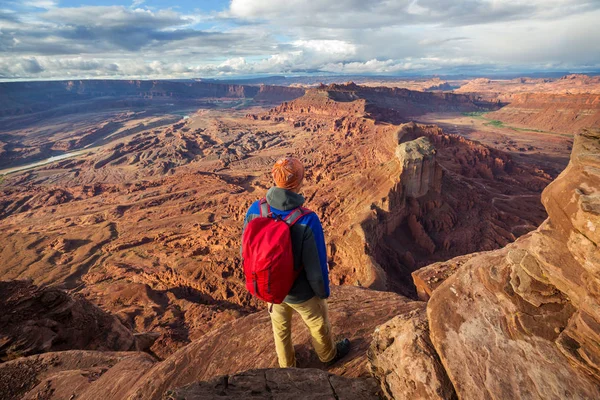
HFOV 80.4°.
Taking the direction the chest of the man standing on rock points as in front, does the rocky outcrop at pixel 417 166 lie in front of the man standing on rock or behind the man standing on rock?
in front

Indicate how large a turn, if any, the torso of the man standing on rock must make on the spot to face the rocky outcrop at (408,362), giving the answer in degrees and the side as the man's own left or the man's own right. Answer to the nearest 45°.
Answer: approximately 45° to the man's own right

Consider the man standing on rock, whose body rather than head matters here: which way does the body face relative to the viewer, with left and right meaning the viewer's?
facing away from the viewer and to the right of the viewer

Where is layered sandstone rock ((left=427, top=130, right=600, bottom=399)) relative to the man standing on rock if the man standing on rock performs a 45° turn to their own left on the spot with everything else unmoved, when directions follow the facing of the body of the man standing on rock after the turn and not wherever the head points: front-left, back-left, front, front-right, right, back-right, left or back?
right
